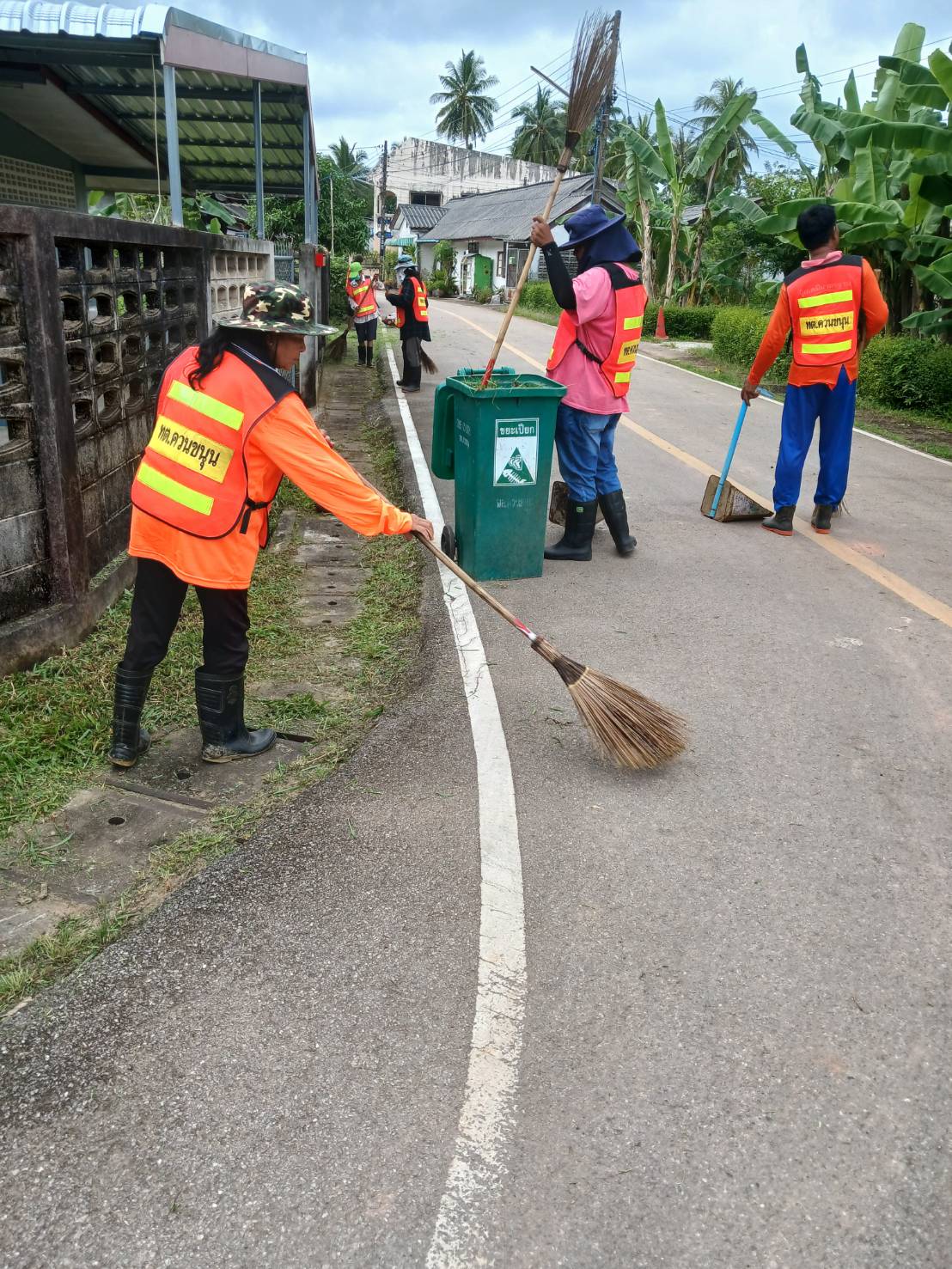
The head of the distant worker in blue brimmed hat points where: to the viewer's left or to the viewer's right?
to the viewer's left

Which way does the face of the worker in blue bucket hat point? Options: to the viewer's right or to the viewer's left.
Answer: to the viewer's left

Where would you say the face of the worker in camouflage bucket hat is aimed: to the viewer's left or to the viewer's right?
to the viewer's right

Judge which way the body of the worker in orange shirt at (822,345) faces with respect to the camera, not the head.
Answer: away from the camera

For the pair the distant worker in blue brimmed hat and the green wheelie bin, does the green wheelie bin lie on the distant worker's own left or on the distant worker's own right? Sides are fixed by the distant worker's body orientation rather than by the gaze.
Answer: on the distant worker's own left

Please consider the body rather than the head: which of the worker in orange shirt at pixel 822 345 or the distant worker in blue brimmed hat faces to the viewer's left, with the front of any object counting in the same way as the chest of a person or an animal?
the distant worker in blue brimmed hat

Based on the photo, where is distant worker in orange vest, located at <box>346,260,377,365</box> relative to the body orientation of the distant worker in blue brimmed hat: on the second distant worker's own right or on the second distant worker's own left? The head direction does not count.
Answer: on the second distant worker's own right

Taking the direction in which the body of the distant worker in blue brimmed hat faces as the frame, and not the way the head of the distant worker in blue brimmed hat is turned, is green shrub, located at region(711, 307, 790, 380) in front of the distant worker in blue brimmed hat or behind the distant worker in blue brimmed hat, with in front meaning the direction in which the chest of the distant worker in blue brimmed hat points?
behind

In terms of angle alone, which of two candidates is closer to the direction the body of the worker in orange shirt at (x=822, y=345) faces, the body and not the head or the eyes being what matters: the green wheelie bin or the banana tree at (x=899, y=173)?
the banana tree

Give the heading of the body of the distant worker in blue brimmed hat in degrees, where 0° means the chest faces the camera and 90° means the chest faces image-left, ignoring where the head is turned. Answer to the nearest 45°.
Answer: approximately 90°

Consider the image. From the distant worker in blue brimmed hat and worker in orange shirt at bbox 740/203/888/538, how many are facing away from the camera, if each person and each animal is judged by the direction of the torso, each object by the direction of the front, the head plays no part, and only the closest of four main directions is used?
1

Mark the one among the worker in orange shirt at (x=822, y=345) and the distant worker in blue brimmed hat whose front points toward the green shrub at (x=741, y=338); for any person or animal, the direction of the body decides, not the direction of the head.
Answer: the worker in orange shirt
